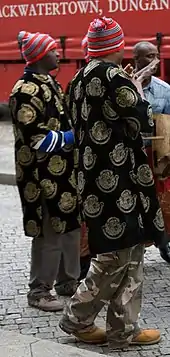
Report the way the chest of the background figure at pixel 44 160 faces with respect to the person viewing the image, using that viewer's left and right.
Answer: facing to the right of the viewer

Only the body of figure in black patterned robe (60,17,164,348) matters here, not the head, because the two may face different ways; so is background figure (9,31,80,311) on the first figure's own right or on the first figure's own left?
on the first figure's own left

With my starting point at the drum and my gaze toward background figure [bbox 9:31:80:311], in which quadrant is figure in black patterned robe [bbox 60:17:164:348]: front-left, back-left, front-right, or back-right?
front-left

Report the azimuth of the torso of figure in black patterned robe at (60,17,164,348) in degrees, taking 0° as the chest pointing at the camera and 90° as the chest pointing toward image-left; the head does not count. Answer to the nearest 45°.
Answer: approximately 225°

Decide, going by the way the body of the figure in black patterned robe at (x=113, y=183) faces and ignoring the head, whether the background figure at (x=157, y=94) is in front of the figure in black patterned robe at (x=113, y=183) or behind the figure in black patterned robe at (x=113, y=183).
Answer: in front

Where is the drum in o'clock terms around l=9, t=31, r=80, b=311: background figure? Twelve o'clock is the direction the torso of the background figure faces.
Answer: The drum is roughly at 12 o'clock from the background figure.

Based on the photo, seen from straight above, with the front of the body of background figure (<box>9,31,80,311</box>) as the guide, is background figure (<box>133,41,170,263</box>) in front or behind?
in front

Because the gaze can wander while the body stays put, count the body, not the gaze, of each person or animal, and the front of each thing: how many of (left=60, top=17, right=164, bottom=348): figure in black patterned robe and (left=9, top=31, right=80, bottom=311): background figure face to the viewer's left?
0
